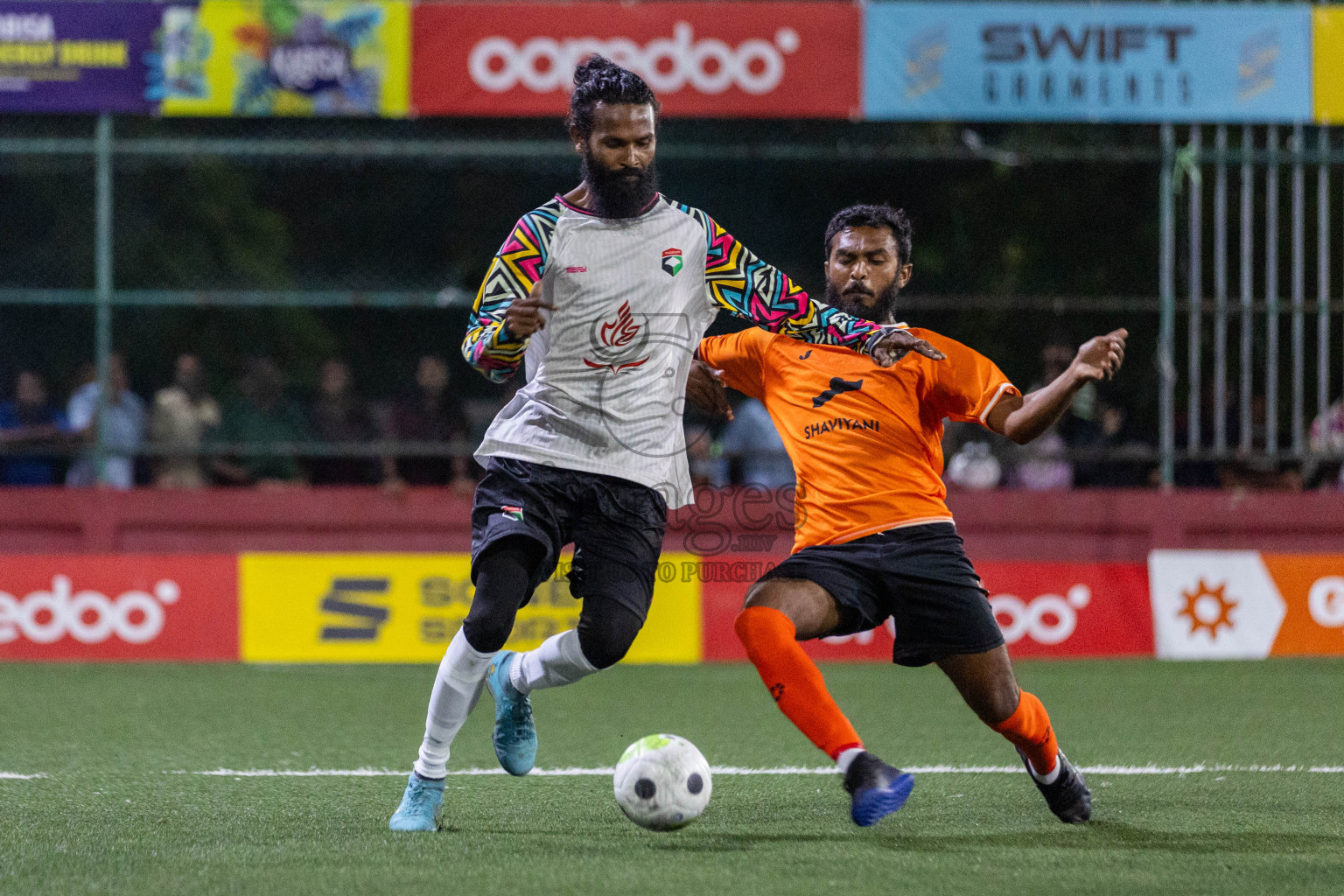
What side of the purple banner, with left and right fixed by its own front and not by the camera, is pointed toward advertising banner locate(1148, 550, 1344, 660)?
left

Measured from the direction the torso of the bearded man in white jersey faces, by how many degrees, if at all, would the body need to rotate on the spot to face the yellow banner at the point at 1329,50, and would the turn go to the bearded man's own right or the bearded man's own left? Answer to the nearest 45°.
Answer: approximately 135° to the bearded man's own left

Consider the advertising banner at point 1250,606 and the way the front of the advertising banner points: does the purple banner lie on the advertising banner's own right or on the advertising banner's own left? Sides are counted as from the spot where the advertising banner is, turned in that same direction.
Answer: on the advertising banner's own right

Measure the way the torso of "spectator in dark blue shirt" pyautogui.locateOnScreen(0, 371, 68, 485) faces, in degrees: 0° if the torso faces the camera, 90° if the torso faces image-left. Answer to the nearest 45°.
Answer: approximately 0°

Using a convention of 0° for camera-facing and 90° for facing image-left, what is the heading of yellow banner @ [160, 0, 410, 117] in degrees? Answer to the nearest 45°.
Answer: approximately 0°

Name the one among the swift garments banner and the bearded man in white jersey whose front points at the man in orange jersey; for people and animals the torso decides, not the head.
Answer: the swift garments banner

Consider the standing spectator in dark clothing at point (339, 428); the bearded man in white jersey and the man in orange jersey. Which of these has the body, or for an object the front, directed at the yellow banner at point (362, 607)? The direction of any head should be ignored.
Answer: the standing spectator in dark clothing

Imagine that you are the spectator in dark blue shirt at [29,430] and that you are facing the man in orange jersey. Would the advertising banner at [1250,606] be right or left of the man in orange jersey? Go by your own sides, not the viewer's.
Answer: left

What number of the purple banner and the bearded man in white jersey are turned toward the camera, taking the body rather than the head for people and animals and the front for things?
2
